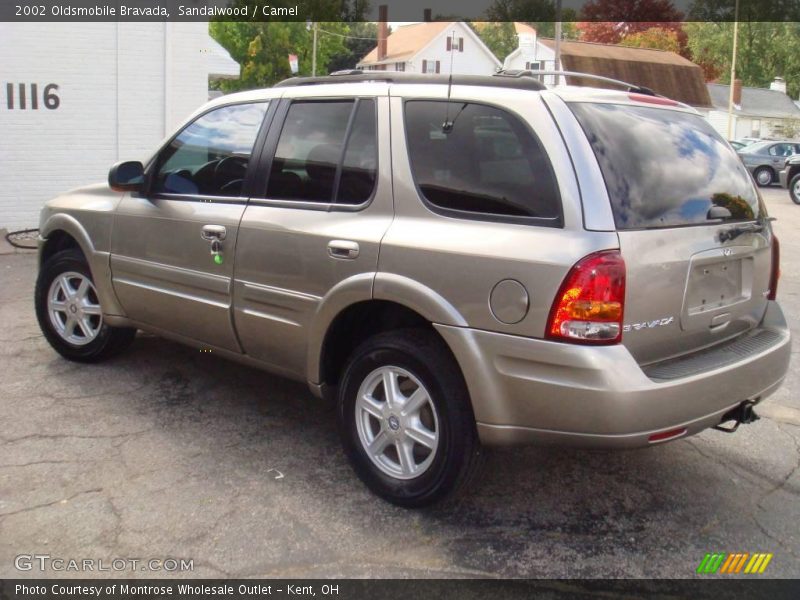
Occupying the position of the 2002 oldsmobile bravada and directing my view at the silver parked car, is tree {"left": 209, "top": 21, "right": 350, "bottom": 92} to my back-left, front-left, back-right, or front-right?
front-left

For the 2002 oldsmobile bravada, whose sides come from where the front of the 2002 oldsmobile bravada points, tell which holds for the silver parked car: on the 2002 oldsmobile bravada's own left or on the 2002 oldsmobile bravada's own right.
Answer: on the 2002 oldsmobile bravada's own right

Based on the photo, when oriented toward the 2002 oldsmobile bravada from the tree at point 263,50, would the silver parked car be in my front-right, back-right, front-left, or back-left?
front-left

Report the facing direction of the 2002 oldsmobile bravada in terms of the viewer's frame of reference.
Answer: facing away from the viewer and to the left of the viewer

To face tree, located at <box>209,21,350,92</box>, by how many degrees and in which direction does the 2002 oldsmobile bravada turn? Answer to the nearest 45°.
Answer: approximately 45° to its right
